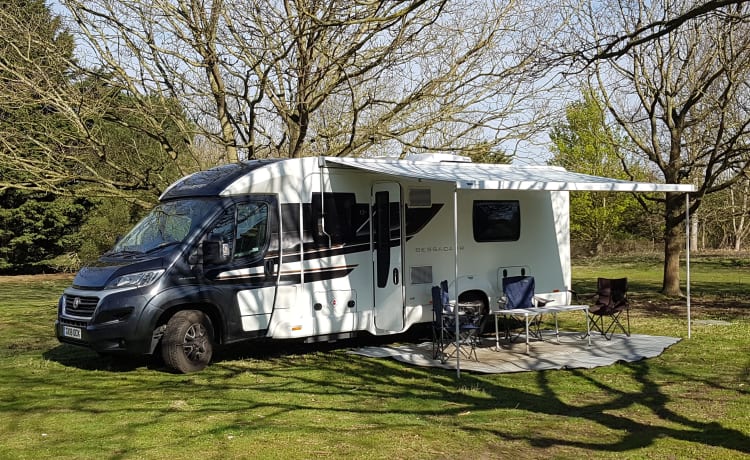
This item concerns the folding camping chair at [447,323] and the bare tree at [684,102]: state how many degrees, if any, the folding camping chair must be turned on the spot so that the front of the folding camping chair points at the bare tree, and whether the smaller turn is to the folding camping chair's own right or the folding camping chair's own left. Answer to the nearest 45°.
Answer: approximately 45° to the folding camping chair's own left

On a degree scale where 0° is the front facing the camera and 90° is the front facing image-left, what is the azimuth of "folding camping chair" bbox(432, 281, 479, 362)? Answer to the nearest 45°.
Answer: approximately 270°

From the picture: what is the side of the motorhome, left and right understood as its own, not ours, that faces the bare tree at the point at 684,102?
back

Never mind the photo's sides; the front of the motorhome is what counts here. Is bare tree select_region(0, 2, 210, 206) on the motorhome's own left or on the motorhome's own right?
on the motorhome's own right

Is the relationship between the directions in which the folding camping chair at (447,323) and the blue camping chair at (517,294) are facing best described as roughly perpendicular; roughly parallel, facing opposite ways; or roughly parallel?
roughly perpendicular

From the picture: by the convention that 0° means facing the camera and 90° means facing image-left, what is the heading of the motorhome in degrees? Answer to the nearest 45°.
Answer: approximately 45°

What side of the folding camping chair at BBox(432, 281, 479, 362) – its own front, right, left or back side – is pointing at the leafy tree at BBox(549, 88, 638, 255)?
left

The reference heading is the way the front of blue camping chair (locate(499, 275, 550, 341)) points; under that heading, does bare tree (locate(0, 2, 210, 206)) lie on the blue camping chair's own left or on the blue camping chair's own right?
on the blue camping chair's own right

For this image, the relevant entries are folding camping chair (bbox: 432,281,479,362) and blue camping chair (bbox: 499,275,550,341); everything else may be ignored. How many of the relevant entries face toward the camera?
1

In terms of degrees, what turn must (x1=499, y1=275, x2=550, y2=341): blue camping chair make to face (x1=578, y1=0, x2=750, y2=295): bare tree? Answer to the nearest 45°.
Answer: approximately 135° to its left
